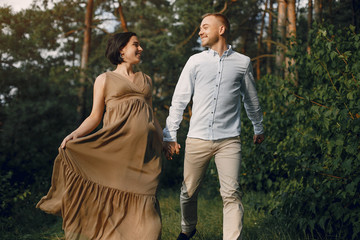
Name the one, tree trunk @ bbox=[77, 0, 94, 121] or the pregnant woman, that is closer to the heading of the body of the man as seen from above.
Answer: the pregnant woman

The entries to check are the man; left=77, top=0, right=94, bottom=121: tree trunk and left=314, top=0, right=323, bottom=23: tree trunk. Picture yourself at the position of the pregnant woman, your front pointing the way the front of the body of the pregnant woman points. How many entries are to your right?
0

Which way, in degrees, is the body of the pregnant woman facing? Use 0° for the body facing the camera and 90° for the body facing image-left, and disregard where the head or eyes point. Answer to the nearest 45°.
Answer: approximately 315°

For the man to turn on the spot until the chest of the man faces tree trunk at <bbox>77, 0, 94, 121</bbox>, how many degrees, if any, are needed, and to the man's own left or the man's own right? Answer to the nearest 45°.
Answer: approximately 135° to the man's own right

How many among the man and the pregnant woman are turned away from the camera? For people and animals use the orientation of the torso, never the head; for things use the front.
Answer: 0

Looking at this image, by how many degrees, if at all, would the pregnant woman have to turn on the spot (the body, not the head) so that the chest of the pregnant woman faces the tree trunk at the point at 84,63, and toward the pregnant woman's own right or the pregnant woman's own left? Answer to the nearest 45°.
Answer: approximately 135° to the pregnant woman's own left

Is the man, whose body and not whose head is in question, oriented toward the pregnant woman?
no

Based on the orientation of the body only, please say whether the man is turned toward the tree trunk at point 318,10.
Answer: no

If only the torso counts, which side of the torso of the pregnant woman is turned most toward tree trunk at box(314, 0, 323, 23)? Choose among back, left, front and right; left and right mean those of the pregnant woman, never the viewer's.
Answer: left

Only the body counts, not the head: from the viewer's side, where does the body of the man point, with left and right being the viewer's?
facing the viewer

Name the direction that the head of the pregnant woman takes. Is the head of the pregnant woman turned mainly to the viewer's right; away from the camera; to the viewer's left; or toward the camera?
to the viewer's right
